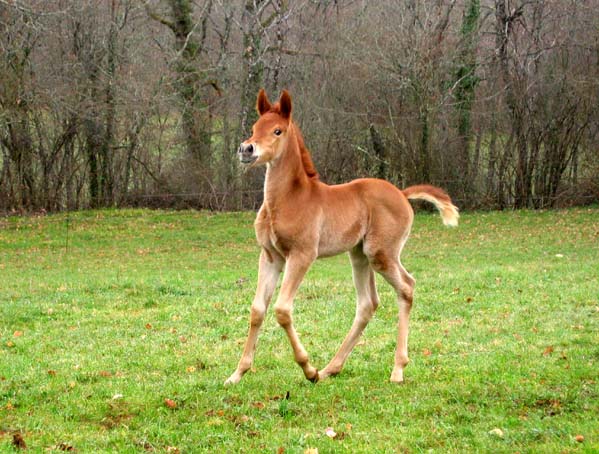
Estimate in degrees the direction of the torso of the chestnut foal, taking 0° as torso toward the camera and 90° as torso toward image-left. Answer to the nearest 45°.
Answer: approximately 45°

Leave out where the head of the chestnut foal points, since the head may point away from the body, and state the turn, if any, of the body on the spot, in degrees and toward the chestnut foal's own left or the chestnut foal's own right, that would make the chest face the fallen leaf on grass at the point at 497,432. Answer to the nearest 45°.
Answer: approximately 90° to the chestnut foal's own left
